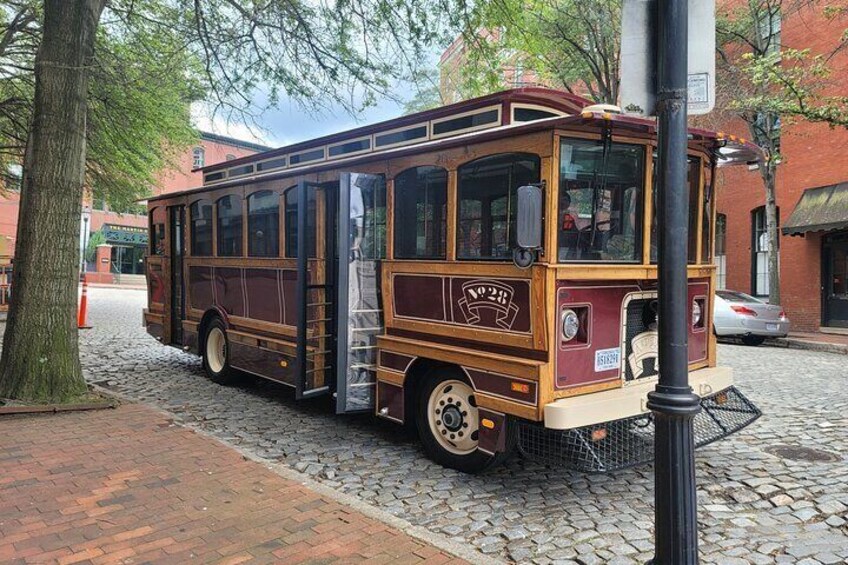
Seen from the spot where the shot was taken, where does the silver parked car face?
facing away from the viewer and to the left of the viewer

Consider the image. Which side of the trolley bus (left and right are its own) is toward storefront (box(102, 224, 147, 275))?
back

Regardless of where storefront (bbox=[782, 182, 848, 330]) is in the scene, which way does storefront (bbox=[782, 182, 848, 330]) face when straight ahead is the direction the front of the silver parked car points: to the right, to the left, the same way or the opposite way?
to the left

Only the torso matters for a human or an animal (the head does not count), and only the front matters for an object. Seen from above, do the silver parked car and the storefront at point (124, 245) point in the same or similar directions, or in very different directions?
very different directions

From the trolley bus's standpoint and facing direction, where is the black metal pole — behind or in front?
in front

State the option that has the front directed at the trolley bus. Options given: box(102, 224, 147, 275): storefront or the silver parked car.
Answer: the storefront

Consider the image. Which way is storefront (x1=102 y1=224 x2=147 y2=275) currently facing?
toward the camera

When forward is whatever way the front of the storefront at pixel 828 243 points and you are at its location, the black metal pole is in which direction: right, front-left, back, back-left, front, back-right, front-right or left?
front-left

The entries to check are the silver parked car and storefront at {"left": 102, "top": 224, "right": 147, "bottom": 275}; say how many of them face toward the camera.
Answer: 1

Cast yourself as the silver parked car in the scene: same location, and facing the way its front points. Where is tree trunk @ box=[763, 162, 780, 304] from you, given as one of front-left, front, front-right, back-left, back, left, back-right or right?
front-right

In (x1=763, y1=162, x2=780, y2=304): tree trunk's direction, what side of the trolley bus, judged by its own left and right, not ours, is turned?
left

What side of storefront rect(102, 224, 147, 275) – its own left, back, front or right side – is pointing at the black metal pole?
front

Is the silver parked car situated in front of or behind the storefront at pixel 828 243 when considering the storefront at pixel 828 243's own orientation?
in front

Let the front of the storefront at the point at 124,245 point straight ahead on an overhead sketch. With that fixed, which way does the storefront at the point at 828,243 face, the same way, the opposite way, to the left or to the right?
to the right

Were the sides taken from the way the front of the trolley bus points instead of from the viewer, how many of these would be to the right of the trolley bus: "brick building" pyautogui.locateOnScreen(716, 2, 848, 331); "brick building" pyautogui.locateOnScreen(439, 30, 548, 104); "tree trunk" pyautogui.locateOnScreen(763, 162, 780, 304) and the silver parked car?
0

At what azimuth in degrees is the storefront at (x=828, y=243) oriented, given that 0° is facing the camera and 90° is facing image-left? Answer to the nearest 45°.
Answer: approximately 45°
